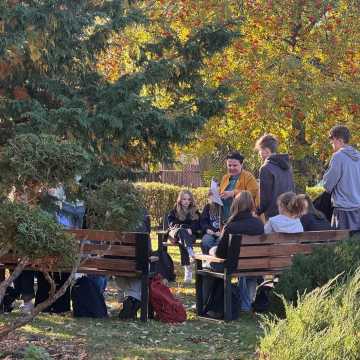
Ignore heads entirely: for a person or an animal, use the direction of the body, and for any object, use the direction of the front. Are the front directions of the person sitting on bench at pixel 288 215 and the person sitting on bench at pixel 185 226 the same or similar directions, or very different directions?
very different directions

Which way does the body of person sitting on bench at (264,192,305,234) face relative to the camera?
away from the camera

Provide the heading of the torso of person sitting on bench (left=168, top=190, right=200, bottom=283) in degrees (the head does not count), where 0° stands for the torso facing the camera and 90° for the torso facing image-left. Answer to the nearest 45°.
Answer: approximately 0°

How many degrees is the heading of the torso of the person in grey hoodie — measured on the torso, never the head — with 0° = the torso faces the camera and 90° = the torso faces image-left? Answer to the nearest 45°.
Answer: approximately 135°

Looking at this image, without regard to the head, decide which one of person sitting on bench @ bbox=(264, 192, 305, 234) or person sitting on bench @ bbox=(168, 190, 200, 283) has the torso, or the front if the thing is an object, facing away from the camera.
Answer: person sitting on bench @ bbox=(264, 192, 305, 234)

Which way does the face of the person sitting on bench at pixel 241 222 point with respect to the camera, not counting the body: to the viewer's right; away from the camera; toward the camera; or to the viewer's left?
away from the camera

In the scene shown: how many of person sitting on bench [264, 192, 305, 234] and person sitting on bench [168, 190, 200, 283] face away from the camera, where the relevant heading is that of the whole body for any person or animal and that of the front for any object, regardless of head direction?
1
